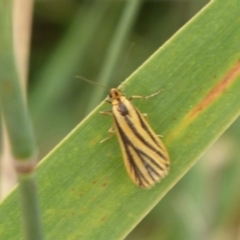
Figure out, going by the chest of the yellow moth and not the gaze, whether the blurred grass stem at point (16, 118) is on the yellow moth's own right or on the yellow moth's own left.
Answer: on the yellow moth's own left

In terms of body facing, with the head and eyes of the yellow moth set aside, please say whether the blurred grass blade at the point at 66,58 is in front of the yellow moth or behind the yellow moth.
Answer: in front

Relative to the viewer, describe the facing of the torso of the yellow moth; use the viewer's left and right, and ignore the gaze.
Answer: facing away from the viewer and to the left of the viewer
